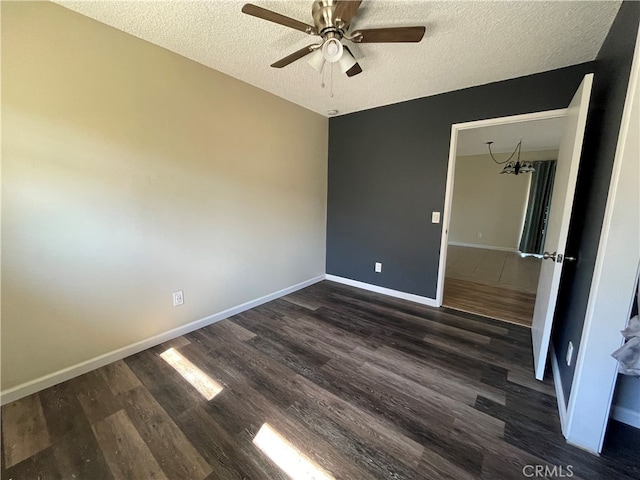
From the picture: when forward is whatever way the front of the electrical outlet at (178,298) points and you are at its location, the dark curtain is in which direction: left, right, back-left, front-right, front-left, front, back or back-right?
front-left

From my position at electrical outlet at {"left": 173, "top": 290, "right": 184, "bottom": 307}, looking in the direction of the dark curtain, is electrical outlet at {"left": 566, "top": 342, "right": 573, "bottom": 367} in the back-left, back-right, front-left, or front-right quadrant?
front-right

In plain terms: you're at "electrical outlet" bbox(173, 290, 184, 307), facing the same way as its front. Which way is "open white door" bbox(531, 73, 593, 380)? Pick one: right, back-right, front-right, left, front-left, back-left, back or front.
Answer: front

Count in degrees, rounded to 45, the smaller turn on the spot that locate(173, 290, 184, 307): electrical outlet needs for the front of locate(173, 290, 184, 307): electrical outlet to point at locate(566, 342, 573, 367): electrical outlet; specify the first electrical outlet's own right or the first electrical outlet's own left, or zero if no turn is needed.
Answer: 0° — it already faces it

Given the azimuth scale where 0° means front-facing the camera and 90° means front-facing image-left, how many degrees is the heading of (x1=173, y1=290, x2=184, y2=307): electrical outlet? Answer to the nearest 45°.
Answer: approximately 315°
